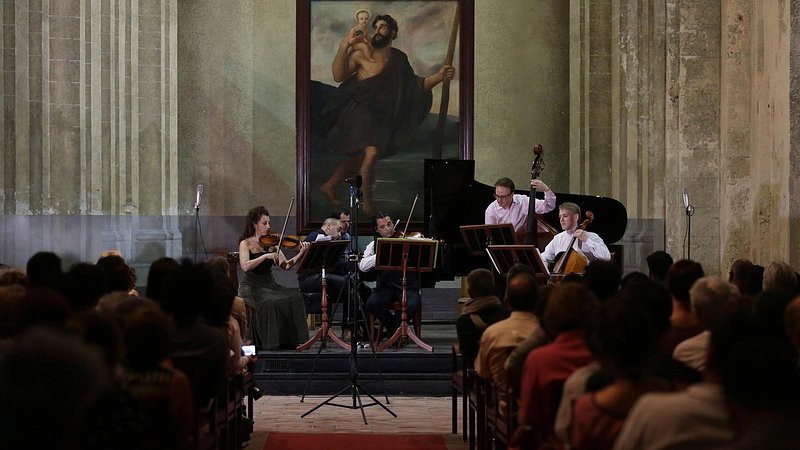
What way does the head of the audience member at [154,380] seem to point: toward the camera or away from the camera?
away from the camera

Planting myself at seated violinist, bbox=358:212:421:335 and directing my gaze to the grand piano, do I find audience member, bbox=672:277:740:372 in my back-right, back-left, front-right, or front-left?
back-right

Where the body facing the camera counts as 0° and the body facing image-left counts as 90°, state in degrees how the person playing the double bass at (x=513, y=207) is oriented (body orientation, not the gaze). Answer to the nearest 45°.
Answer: approximately 45°

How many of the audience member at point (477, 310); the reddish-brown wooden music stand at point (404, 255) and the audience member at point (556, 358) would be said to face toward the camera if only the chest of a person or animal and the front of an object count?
0

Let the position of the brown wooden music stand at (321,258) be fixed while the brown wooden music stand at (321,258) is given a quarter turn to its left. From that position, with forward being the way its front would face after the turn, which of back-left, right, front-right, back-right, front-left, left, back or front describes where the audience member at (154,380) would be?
front-left

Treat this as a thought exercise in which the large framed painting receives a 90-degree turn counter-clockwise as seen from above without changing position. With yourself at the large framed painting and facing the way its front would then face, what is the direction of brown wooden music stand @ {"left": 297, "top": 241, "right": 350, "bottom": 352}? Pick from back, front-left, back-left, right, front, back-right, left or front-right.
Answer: right

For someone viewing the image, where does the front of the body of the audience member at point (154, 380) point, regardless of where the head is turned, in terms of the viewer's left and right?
facing away from the viewer

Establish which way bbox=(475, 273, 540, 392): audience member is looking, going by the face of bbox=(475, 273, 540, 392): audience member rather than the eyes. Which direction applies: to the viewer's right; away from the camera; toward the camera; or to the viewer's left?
away from the camera

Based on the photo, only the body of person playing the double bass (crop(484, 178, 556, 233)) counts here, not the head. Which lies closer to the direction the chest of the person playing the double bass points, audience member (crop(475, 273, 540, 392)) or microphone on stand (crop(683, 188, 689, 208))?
the audience member

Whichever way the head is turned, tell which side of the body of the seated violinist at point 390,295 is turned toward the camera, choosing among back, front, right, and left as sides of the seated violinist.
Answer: front

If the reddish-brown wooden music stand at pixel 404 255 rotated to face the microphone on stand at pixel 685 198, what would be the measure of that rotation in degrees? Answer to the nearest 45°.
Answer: approximately 45° to its right

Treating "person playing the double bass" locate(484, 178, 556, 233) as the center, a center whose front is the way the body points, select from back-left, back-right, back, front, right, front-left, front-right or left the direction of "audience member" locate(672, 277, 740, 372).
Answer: front-left

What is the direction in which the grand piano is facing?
to the viewer's left

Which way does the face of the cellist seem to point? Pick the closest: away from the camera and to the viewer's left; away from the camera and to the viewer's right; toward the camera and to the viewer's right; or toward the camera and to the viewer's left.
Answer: toward the camera and to the viewer's left

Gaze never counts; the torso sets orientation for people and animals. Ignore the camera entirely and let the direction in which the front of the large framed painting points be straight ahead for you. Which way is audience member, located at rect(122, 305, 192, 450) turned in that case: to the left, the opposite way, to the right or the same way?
the opposite way

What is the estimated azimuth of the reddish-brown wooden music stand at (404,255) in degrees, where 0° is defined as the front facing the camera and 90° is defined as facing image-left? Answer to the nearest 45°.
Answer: approximately 180°

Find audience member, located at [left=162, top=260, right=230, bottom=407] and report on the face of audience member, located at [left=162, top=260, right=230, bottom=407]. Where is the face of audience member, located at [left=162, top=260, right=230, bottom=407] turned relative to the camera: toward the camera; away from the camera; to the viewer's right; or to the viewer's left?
away from the camera
